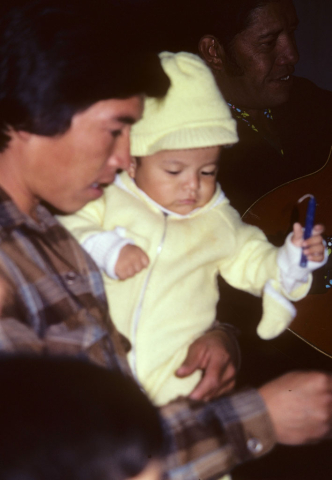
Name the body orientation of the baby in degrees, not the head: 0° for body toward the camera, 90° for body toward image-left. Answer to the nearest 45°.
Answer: approximately 0°
